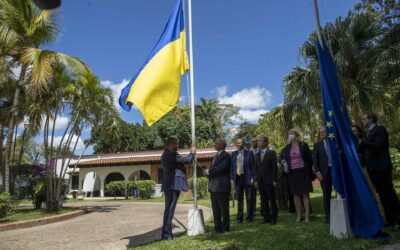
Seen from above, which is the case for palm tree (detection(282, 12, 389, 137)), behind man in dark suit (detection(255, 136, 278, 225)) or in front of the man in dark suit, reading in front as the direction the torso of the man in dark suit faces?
behind

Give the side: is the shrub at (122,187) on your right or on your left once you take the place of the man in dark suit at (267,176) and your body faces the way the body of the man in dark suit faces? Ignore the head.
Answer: on your right

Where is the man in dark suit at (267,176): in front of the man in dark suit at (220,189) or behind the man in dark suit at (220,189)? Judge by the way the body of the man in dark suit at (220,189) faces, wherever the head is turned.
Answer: behind

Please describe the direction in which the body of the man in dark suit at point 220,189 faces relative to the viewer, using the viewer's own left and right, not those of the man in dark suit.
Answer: facing to the left of the viewer

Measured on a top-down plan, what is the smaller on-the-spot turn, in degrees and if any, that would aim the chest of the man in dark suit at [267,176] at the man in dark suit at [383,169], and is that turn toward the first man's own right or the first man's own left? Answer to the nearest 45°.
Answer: approximately 90° to the first man's own left

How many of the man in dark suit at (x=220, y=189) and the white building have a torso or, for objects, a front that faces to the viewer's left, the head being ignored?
1

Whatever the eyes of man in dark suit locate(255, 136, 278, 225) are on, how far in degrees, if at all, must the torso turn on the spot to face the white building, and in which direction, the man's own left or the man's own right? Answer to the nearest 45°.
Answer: approximately 90° to the man's own right

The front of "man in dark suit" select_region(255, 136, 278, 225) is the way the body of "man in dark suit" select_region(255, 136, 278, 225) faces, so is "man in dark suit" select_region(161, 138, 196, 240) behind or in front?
in front

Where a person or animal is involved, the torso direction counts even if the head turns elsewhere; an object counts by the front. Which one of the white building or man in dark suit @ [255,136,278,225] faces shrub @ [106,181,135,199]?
the white building

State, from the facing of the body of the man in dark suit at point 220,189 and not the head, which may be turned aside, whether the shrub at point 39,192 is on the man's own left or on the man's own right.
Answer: on the man's own right

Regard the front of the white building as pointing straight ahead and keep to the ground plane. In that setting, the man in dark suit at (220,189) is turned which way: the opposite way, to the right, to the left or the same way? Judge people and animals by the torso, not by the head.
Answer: to the right

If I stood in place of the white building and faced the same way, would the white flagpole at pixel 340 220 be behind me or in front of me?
in front

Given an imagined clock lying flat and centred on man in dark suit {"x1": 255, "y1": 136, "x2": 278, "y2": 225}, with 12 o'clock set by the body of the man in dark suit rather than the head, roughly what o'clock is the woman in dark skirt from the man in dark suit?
The woman in dark skirt is roughly at 8 o'clock from the man in dark suit.

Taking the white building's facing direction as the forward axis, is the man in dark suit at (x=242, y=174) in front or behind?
in front

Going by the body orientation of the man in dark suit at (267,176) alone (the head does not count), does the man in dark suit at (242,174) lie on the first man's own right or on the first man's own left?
on the first man's own right
